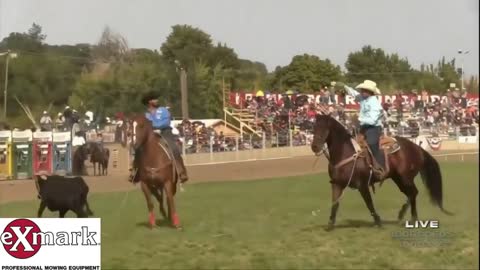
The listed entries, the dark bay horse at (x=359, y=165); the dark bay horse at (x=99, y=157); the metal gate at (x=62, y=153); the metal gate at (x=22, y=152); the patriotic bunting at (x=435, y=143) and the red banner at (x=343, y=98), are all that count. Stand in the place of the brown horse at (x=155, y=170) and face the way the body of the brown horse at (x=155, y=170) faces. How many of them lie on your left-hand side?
3

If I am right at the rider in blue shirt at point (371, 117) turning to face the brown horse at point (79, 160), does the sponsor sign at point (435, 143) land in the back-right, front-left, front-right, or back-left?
back-right

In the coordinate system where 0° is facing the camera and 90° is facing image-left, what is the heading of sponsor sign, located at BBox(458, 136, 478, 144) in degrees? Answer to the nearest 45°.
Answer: approximately 0°

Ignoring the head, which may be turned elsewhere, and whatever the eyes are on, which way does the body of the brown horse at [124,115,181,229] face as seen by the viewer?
toward the camera

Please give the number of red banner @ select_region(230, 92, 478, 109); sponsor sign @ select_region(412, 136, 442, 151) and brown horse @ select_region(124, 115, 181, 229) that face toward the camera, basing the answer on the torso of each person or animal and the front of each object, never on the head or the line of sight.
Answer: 3

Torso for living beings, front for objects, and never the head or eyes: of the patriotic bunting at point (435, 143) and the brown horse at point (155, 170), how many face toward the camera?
2

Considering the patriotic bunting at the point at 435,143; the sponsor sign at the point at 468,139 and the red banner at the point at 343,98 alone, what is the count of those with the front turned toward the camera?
3

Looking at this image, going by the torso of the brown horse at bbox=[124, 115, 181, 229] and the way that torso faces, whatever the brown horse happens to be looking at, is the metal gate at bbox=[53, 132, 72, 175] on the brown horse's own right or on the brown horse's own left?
on the brown horse's own right

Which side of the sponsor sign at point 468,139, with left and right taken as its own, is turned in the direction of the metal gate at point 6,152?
right

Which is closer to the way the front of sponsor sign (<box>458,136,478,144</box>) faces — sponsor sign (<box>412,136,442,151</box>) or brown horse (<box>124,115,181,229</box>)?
the brown horse

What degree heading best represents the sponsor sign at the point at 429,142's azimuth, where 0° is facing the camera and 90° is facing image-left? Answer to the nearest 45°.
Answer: approximately 0°

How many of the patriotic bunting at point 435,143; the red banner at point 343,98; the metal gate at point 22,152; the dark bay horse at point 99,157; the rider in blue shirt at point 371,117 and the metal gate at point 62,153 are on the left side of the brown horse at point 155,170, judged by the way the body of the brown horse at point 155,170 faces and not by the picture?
3

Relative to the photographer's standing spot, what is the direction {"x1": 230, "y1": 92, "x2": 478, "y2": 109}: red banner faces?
facing the viewer
